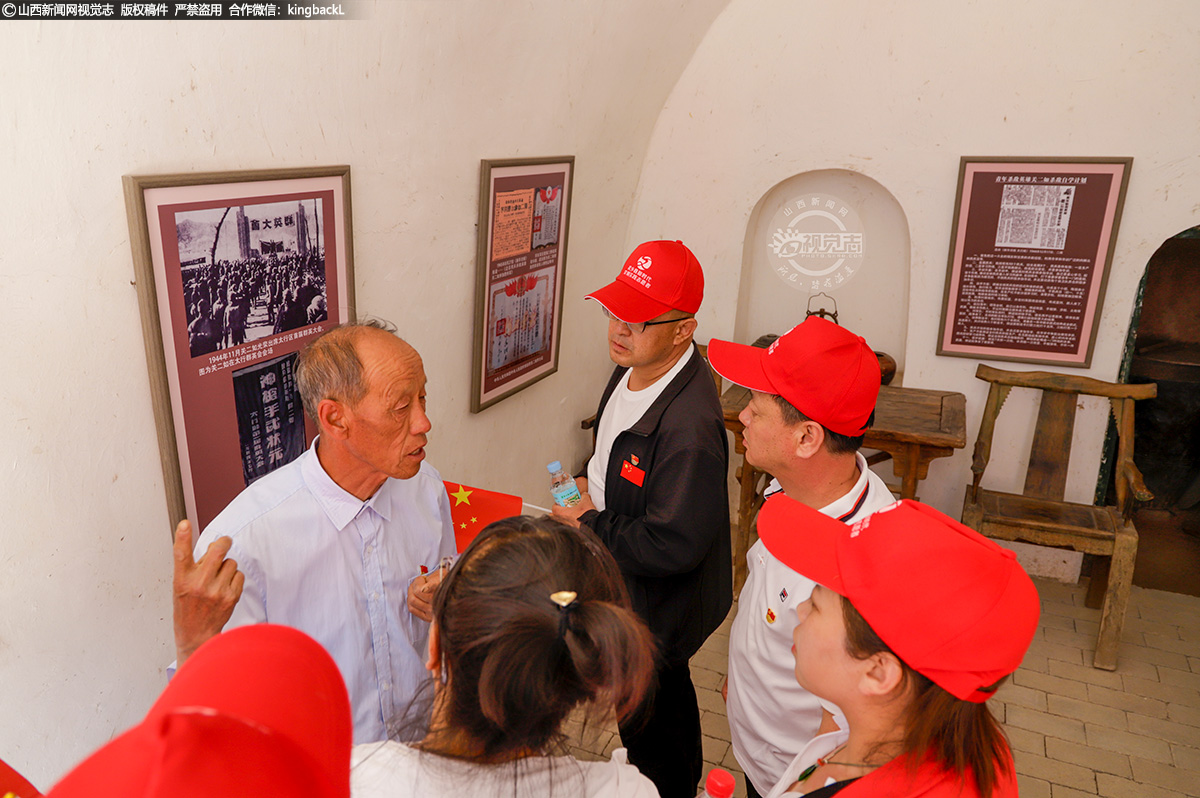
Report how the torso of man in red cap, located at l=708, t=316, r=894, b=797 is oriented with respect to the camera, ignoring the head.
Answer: to the viewer's left

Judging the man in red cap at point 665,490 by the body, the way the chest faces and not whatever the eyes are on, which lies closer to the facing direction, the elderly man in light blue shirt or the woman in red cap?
the elderly man in light blue shirt

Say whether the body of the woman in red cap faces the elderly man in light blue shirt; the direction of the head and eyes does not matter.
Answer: yes

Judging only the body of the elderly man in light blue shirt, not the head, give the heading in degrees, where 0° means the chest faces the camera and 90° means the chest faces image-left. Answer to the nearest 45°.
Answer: approximately 315°

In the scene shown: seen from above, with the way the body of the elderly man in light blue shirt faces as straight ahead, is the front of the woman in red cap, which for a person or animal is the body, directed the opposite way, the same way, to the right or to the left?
the opposite way

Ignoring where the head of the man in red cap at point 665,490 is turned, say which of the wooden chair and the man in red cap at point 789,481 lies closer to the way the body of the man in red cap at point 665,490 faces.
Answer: the man in red cap

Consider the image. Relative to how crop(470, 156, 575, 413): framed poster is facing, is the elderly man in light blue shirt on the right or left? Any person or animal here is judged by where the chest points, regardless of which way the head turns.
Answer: on its right

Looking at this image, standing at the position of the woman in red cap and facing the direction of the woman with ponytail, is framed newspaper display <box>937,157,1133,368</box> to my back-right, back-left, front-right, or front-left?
back-right

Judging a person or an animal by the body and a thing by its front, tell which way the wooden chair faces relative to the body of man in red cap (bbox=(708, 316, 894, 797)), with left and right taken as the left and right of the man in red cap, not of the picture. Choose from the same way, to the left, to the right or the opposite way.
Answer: to the left

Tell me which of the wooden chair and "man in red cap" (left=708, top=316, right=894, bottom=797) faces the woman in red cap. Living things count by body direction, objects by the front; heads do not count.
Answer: the wooden chair

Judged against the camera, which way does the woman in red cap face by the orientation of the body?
to the viewer's left

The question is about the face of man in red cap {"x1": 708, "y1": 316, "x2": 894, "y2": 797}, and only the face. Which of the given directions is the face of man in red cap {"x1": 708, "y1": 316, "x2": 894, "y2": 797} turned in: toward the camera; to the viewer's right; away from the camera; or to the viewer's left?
to the viewer's left

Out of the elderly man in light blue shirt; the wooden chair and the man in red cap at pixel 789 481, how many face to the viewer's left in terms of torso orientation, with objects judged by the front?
1

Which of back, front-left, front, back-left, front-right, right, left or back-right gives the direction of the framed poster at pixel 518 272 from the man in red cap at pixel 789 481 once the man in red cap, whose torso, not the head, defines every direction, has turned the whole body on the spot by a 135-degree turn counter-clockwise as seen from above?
back

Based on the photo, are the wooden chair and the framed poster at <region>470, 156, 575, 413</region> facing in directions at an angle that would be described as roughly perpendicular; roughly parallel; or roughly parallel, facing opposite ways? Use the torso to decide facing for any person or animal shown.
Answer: roughly perpendicular

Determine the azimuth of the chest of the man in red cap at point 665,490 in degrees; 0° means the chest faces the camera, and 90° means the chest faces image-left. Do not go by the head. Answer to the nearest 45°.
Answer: approximately 45°

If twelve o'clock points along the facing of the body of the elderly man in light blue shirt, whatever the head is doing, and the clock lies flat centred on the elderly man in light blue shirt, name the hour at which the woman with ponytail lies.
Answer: The woman with ponytail is roughly at 1 o'clock from the elderly man in light blue shirt.
